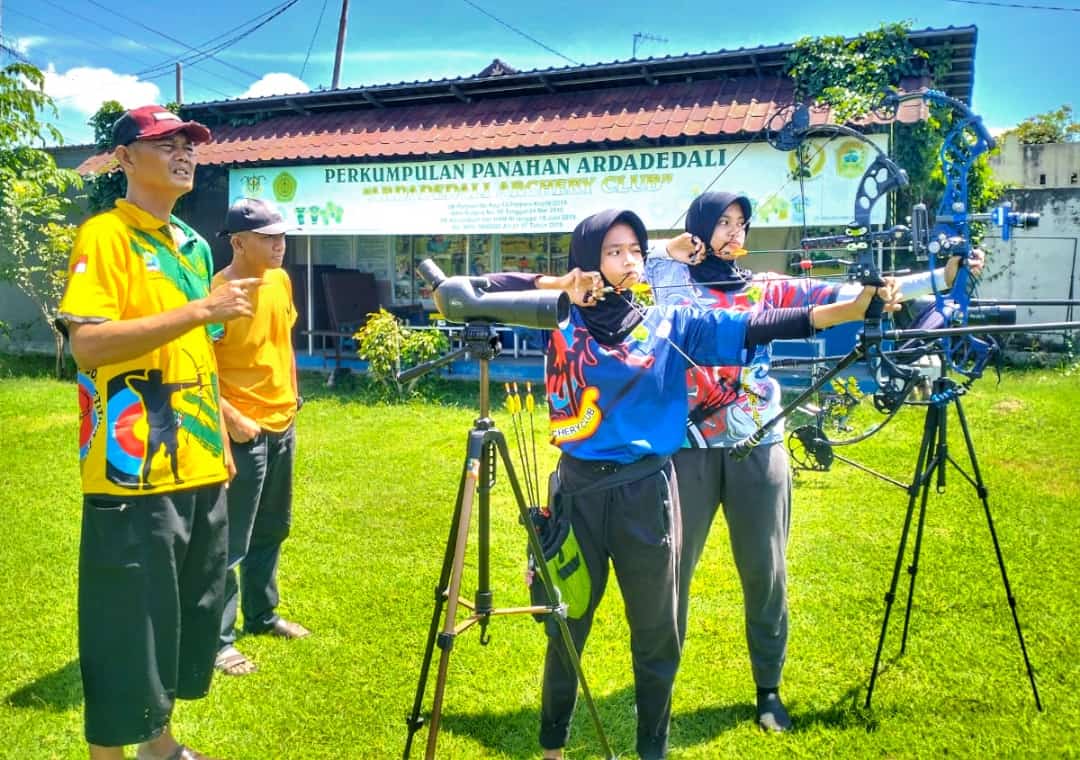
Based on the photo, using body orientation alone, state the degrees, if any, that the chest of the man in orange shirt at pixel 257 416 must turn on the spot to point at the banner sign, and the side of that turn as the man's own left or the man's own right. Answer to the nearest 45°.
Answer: approximately 90° to the man's own left

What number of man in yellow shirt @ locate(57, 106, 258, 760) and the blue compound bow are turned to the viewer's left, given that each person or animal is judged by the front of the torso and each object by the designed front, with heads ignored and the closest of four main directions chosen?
0

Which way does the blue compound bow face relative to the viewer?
to the viewer's right

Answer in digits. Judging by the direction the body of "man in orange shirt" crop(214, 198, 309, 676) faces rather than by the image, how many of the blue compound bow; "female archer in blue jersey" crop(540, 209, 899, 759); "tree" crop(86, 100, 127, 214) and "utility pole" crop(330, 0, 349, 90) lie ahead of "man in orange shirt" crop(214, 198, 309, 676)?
2

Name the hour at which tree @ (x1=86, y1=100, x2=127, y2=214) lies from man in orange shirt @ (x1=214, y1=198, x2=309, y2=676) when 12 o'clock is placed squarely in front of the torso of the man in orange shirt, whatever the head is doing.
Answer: The tree is roughly at 7 o'clock from the man in orange shirt.

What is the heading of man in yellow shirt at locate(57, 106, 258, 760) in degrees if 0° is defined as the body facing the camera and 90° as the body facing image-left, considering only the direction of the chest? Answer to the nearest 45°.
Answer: approximately 315°

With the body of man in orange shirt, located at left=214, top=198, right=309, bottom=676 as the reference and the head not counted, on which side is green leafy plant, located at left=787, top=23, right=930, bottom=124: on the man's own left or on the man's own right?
on the man's own left

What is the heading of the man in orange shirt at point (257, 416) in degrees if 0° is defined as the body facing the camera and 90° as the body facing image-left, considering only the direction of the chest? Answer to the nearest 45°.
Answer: approximately 315°

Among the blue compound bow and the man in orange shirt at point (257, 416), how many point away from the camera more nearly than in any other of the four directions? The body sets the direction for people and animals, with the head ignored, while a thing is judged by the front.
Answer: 0

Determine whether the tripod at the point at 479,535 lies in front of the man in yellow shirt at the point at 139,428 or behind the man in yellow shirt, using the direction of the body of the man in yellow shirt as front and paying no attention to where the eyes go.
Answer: in front
